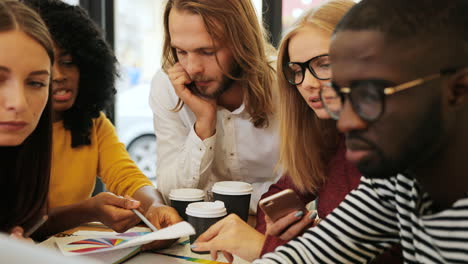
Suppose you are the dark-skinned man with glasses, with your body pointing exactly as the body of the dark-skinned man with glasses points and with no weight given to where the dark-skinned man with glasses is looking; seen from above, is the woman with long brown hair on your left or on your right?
on your right

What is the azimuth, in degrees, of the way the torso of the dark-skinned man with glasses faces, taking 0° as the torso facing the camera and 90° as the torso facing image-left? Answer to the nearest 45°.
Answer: approximately 45°

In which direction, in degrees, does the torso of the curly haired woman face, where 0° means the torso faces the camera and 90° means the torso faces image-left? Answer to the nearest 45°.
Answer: approximately 315°
